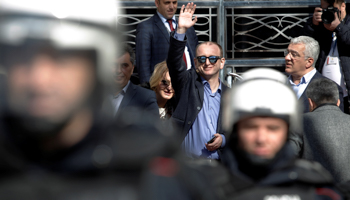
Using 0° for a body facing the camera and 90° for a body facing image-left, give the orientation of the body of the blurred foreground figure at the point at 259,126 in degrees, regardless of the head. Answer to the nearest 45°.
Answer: approximately 0°

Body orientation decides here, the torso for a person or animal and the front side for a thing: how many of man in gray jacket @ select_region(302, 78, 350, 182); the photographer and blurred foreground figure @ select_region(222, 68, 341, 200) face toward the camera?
2

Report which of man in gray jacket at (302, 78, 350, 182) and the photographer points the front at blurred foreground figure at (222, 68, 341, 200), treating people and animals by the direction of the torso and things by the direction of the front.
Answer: the photographer

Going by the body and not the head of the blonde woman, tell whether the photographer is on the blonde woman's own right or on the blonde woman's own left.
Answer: on the blonde woman's own left

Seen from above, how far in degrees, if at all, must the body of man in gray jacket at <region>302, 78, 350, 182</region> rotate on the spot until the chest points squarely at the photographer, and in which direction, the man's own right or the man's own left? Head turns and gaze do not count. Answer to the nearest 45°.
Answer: approximately 45° to the man's own right

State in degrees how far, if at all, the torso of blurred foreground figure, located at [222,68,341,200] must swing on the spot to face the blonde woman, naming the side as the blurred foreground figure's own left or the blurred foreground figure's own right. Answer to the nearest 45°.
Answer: approximately 135° to the blurred foreground figure's own right

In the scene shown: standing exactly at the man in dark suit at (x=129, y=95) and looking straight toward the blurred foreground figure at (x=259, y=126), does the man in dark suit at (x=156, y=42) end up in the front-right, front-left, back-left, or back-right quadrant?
back-left

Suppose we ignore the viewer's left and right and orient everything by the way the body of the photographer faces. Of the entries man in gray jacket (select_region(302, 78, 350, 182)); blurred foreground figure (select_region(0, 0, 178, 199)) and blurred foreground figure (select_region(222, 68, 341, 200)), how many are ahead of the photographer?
3
